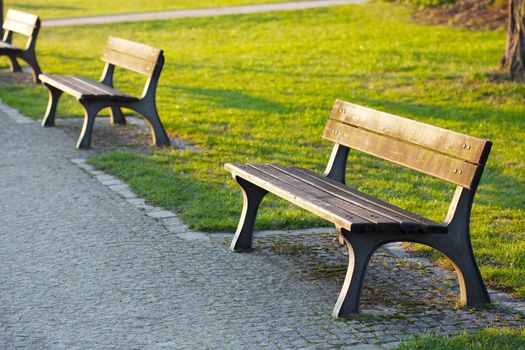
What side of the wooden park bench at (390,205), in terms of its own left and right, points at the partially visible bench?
right

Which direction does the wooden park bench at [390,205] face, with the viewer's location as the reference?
facing the viewer and to the left of the viewer

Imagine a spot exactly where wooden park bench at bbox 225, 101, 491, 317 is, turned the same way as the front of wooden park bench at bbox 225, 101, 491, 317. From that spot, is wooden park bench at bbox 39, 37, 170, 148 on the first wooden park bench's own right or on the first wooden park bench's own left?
on the first wooden park bench's own right

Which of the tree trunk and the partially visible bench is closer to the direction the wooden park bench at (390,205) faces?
the partially visible bench

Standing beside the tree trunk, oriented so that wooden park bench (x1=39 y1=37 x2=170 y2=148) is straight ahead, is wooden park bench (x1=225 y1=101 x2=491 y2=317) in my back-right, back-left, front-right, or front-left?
front-left

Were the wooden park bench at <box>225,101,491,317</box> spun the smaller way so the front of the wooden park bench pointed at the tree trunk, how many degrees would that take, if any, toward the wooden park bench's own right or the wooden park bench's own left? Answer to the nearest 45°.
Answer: approximately 135° to the wooden park bench's own right

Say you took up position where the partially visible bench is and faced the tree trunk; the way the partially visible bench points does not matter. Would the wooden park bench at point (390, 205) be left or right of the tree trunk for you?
right

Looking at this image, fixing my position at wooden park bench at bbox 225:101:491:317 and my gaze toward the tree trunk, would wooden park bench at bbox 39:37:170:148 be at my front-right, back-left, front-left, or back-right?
front-left

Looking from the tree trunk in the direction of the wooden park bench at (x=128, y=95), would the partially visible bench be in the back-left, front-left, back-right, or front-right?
front-right
